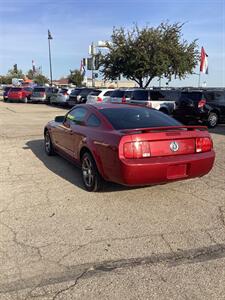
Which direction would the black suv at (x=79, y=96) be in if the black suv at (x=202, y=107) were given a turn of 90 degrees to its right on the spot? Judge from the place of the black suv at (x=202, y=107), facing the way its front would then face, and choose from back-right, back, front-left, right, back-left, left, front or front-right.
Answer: back

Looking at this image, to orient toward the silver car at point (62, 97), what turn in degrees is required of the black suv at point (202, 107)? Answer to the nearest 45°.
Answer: approximately 90° to its left

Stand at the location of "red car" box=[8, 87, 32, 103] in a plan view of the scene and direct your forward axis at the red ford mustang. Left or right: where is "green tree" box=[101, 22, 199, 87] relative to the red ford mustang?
left

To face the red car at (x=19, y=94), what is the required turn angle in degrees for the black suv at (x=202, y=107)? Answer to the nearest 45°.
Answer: approximately 90° to its left

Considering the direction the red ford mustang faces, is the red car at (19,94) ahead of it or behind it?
ahead

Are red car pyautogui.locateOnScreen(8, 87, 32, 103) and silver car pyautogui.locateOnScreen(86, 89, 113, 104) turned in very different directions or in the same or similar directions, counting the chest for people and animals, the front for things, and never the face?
same or similar directions

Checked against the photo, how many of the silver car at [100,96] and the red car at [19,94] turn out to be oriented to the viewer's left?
0

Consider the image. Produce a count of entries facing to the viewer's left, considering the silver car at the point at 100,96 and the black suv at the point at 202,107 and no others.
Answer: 0

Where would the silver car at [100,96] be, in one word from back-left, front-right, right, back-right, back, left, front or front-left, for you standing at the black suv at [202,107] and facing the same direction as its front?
left

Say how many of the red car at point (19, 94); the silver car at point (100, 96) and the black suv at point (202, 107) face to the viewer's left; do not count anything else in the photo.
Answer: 0
